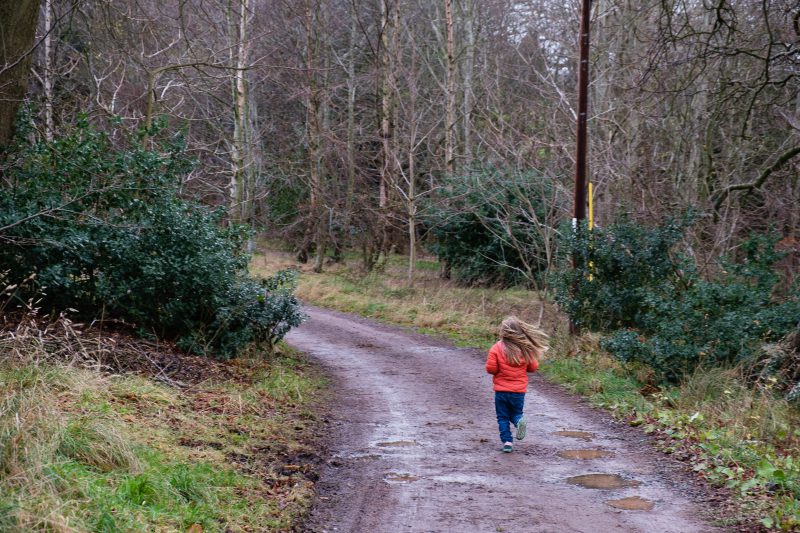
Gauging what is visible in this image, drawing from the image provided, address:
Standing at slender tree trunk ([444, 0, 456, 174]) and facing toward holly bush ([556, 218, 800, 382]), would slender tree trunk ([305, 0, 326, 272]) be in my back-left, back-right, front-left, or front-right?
back-right

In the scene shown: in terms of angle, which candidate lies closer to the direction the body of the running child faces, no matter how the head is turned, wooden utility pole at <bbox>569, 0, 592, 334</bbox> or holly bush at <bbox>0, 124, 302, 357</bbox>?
the wooden utility pole

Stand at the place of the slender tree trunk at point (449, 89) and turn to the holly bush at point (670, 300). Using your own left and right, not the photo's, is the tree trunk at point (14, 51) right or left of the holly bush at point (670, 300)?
right

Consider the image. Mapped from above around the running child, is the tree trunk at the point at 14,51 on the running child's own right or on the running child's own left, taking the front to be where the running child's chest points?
on the running child's own left

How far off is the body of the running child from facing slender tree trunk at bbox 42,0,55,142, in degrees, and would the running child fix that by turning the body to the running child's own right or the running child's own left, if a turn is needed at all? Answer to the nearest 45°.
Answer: approximately 45° to the running child's own left

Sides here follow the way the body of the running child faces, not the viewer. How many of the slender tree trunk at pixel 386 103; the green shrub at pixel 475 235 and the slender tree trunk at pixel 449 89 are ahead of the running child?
3

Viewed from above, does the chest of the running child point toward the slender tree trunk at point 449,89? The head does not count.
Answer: yes

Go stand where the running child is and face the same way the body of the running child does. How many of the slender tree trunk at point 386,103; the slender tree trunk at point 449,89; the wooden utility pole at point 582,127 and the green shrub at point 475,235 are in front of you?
4

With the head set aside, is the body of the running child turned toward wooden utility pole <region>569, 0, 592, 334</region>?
yes

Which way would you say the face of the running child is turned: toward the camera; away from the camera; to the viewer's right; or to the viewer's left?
away from the camera

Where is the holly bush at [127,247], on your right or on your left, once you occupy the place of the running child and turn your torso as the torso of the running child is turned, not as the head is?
on your left

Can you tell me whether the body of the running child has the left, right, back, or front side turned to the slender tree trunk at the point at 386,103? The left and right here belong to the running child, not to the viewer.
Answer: front

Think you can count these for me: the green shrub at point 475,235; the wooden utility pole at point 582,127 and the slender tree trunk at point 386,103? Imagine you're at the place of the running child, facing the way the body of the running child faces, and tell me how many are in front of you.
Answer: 3

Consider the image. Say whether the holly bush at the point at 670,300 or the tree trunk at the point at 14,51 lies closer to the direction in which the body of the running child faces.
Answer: the holly bush

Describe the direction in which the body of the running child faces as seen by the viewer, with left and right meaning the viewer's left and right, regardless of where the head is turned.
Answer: facing away from the viewer
